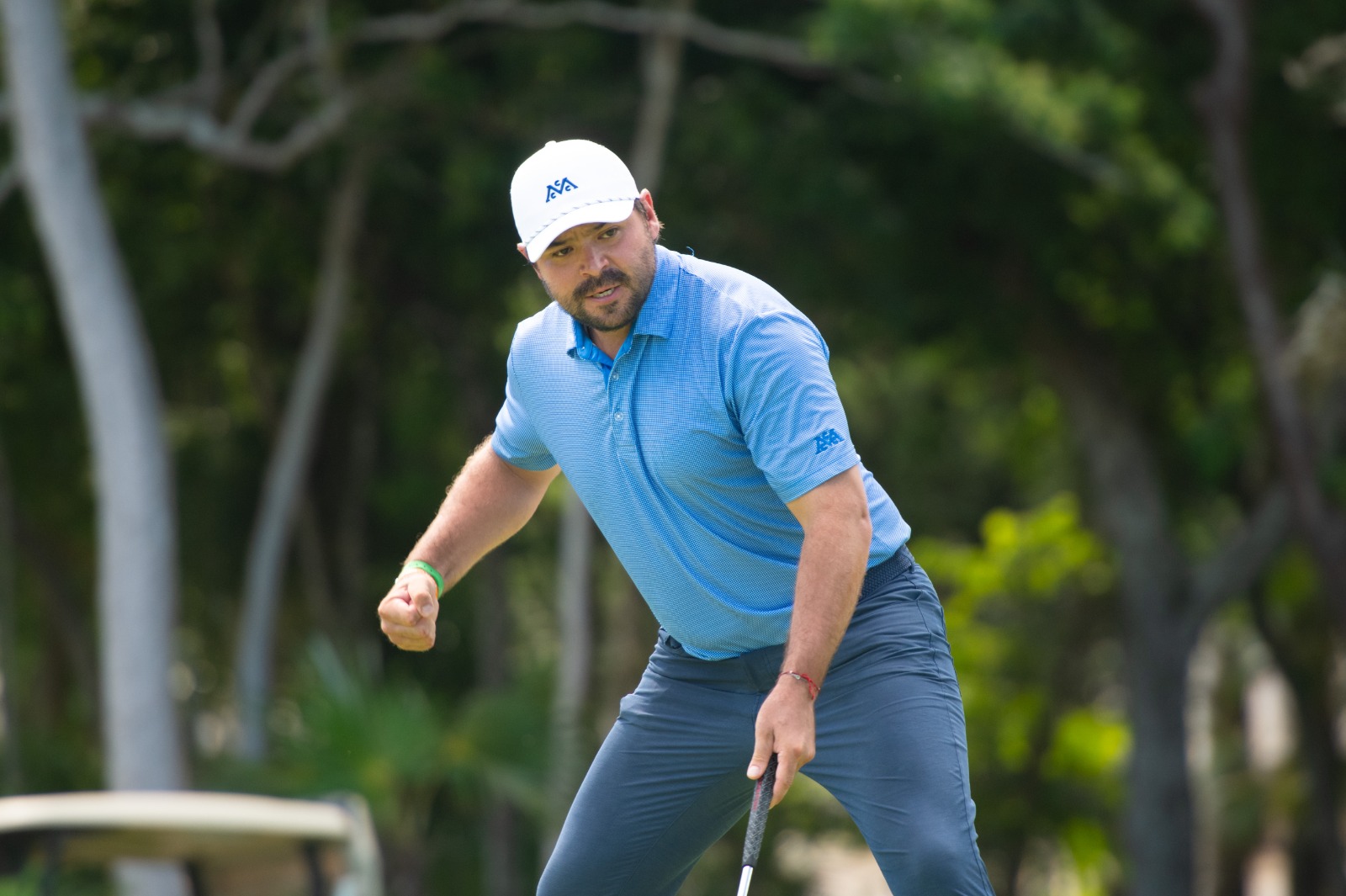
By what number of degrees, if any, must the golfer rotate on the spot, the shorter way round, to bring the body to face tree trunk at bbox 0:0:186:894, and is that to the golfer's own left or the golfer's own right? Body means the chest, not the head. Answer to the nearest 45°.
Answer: approximately 90° to the golfer's own right

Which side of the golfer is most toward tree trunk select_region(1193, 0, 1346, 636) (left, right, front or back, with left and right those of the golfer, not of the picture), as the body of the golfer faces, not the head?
back

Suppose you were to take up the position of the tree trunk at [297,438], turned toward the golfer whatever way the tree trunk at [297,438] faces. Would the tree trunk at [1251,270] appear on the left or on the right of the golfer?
left

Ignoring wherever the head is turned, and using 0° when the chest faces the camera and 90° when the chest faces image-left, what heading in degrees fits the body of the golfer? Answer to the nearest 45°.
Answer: approximately 45°

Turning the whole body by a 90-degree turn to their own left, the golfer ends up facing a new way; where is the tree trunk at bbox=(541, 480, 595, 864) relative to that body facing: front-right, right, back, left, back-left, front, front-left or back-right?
back-left

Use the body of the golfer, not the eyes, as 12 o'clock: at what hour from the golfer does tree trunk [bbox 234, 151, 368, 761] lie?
The tree trunk is roughly at 4 o'clock from the golfer.

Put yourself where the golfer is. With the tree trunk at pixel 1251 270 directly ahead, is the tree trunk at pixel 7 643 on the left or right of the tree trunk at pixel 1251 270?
left

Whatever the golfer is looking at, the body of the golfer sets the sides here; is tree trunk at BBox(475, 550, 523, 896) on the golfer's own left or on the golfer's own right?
on the golfer's own right
